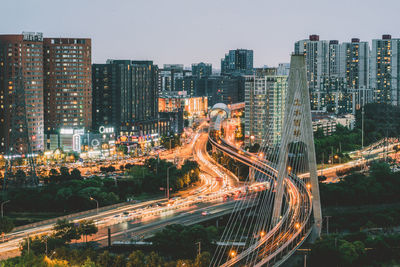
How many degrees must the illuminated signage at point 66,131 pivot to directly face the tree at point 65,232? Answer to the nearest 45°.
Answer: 0° — it already faces it

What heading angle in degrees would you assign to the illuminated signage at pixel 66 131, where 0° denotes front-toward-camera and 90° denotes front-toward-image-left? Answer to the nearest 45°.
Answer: approximately 0°

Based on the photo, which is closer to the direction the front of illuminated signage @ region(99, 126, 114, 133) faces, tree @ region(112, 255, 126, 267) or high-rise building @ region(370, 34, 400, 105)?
the tree

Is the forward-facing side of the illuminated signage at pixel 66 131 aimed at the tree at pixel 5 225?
yes

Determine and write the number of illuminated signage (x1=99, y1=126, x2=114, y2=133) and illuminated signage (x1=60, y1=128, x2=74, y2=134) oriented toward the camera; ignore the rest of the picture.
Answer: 2

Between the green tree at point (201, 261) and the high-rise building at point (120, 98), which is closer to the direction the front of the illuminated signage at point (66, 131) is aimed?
the green tree

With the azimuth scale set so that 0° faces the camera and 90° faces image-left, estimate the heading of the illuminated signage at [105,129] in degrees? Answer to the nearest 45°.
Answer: approximately 0°
